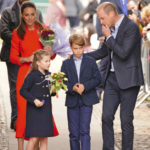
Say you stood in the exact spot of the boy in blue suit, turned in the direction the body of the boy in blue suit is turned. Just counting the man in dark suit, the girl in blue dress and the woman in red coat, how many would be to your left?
1

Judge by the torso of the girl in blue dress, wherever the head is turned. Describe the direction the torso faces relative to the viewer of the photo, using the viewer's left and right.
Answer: facing the viewer and to the right of the viewer

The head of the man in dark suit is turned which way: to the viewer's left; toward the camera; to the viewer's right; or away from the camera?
to the viewer's left

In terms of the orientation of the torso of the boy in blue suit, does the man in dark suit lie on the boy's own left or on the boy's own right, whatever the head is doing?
on the boy's own left

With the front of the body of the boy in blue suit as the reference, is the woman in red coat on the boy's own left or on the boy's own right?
on the boy's own right

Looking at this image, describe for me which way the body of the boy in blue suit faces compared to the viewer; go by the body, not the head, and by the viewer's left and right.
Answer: facing the viewer

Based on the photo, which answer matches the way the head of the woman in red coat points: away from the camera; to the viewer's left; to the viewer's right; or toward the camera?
toward the camera

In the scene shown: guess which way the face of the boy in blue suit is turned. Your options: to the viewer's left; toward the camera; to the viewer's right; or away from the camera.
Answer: toward the camera

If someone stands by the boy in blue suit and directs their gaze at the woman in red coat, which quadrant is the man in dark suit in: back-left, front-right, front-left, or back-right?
back-right

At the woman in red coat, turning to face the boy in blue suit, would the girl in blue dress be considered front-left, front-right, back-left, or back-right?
front-right

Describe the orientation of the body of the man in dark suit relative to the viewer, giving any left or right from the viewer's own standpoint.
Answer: facing the viewer and to the left of the viewer

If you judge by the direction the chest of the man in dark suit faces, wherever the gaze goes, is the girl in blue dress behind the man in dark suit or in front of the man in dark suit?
in front

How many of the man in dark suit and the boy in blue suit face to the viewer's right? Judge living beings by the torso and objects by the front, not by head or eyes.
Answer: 0
